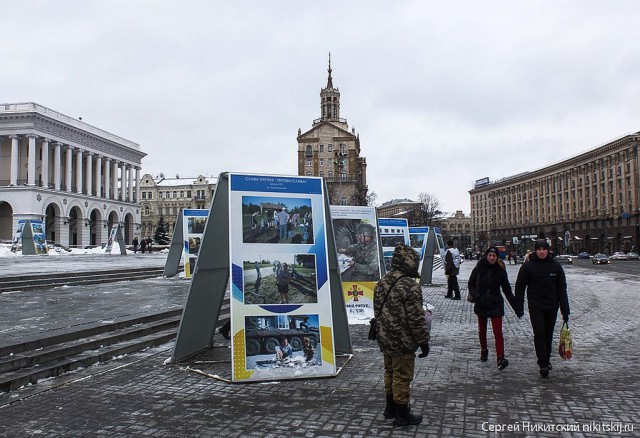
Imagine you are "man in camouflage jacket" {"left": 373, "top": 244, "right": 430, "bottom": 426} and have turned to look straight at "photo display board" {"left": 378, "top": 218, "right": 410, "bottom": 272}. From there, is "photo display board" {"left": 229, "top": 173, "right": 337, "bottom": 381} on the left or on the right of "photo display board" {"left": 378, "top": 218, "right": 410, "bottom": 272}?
left

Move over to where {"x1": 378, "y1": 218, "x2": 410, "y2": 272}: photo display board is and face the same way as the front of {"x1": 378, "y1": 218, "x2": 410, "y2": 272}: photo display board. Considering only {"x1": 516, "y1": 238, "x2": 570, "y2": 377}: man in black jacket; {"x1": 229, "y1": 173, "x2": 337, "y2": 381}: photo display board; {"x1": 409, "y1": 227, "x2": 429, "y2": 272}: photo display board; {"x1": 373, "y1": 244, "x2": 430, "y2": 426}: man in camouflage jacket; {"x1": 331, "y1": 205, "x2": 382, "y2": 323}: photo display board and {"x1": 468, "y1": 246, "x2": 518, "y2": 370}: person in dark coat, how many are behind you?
1

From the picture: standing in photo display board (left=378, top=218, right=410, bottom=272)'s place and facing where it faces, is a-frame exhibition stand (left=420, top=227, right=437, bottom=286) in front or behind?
behind

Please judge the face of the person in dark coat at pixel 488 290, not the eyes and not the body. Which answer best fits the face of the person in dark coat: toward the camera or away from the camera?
toward the camera

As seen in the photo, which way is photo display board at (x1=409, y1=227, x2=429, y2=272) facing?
toward the camera

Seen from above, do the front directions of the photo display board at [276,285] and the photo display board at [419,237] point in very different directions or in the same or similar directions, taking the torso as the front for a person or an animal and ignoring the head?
same or similar directions

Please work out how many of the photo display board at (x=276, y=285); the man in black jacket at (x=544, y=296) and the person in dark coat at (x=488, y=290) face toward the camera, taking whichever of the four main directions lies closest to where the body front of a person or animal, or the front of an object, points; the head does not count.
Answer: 3

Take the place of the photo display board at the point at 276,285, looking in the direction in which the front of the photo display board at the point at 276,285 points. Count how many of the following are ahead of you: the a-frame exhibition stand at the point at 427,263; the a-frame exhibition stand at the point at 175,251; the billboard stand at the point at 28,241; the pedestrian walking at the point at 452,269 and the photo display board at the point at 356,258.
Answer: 0

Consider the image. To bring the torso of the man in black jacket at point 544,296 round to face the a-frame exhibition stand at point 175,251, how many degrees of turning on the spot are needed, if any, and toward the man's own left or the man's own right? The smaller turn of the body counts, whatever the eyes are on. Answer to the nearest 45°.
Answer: approximately 135° to the man's own right

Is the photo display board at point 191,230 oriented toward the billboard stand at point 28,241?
no

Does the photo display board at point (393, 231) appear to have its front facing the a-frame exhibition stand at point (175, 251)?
no

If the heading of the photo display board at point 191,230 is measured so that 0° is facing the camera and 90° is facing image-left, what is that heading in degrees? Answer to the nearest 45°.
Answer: approximately 0°

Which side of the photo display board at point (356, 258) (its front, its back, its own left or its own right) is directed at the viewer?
front

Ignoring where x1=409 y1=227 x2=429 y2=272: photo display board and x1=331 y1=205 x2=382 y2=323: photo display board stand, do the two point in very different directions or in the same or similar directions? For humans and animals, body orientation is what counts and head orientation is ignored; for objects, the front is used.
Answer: same or similar directions

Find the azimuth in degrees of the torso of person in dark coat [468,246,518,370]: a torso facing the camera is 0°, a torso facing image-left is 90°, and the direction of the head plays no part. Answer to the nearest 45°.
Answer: approximately 0°

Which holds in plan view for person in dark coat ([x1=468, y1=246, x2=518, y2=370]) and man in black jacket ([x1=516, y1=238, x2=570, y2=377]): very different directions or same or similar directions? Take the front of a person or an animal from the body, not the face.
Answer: same or similar directions

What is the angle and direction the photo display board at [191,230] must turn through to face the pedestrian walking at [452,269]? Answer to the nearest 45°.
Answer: approximately 45° to its left
